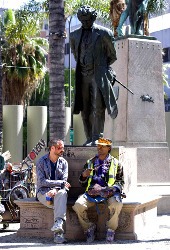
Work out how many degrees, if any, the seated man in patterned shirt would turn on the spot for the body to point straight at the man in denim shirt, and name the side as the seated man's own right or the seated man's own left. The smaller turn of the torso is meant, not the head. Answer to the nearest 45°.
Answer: approximately 90° to the seated man's own right

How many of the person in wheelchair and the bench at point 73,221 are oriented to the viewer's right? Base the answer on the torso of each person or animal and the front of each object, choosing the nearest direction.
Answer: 1

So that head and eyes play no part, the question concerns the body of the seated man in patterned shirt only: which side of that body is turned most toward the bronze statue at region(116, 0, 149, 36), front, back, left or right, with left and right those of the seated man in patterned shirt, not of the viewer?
back

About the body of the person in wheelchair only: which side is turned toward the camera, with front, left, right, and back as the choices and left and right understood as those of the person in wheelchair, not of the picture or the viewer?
right
